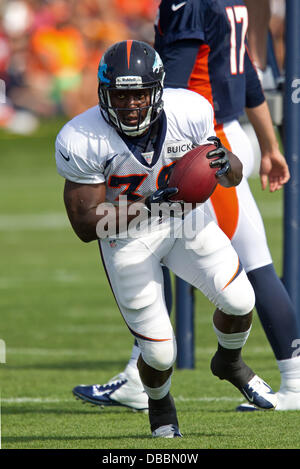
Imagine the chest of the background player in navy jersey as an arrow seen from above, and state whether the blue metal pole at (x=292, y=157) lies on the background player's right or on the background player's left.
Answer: on the background player's right

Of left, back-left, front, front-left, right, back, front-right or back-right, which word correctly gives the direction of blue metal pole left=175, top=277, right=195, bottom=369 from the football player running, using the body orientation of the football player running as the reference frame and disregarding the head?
back

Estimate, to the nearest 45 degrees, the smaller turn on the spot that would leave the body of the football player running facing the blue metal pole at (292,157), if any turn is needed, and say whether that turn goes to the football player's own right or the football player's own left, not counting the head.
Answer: approximately 135° to the football player's own left

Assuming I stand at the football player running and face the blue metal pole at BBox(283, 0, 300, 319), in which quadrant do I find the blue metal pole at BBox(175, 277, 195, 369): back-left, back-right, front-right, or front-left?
front-left

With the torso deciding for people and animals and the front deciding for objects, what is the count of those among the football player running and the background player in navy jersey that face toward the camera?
1

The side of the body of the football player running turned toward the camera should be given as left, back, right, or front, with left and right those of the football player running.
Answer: front
